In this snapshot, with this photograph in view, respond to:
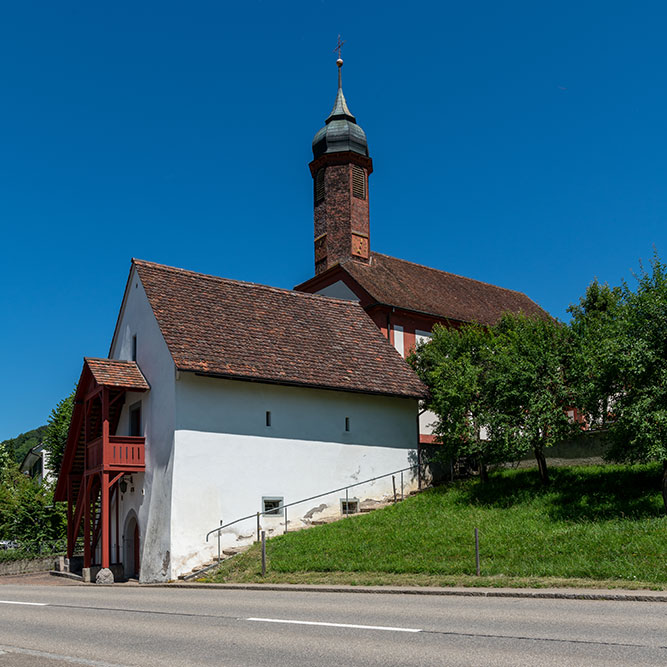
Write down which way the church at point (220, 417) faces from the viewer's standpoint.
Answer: facing the viewer and to the left of the viewer

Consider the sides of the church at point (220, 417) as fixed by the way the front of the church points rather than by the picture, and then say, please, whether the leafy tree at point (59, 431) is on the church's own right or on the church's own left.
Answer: on the church's own right

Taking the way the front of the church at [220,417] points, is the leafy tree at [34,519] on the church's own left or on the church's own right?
on the church's own right

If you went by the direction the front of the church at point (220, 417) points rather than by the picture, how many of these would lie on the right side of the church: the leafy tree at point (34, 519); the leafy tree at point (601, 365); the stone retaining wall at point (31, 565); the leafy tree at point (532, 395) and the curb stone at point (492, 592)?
2

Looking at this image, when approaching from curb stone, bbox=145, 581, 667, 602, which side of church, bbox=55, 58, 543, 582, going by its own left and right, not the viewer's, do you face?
left

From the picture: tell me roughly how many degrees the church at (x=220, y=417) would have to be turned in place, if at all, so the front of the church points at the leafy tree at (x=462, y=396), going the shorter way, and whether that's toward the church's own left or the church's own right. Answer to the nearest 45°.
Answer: approximately 135° to the church's own left
